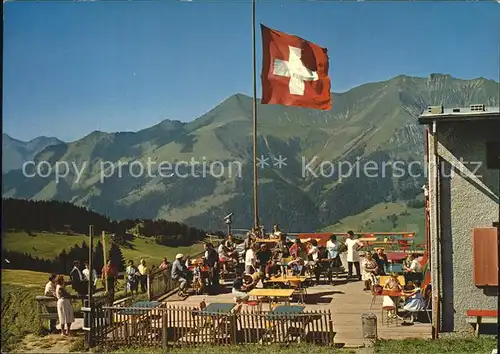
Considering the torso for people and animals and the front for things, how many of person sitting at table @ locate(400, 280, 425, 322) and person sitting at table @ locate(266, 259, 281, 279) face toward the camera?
1

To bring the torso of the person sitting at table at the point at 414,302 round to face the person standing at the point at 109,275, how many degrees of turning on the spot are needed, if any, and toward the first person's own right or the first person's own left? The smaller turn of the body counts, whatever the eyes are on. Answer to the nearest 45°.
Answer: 0° — they already face them

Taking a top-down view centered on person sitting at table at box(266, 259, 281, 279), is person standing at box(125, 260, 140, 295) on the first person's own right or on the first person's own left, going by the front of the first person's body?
on the first person's own right

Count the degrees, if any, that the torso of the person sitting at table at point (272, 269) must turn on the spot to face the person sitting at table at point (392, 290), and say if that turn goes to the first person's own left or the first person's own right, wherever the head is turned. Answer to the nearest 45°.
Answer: approximately 45° to the first person's own left

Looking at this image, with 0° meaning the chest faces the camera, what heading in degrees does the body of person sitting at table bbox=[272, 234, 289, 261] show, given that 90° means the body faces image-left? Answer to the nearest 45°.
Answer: approximately 45°

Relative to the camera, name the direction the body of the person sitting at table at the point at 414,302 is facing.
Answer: to the viewer's left

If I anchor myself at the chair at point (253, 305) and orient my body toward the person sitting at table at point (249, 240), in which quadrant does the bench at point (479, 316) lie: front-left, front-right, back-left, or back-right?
back-right
